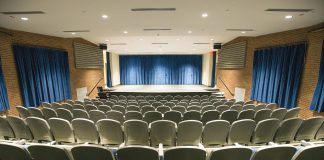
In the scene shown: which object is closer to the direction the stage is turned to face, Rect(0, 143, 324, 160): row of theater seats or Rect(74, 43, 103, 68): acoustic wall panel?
the row of theater seats

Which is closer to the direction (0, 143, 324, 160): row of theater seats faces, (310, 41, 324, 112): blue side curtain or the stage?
the stage

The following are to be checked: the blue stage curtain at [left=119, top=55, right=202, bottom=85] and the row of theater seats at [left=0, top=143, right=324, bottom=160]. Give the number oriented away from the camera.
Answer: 1

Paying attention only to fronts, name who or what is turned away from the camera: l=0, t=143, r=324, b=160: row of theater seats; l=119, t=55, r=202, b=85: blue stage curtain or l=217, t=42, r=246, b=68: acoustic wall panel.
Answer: the row of theater seats

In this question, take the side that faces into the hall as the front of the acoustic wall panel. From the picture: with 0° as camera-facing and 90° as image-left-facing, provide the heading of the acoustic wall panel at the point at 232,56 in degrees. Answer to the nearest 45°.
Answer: approximately 45°

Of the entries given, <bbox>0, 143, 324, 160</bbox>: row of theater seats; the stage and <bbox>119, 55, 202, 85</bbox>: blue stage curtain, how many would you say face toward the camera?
2

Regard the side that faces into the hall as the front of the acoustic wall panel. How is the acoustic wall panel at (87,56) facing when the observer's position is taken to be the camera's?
facing the viewer and to the right of the viewer

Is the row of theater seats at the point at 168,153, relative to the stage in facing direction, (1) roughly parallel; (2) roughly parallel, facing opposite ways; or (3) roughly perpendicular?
roughly parallel, facing opposite ways

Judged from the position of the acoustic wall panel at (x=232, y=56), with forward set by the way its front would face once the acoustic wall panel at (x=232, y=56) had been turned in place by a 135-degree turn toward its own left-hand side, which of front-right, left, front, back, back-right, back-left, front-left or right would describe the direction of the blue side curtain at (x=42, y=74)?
back-right

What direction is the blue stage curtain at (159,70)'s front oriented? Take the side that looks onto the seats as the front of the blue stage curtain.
toward the camera

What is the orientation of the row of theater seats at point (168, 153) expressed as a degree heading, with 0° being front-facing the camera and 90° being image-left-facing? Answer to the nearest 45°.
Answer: approximately 180°

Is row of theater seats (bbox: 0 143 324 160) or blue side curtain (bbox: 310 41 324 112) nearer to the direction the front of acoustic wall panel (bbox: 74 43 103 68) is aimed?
the blue side curtain

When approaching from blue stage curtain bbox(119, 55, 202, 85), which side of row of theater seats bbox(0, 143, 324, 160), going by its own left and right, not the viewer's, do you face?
front

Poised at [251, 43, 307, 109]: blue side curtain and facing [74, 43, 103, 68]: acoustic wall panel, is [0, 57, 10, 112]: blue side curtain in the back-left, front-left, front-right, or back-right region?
front-left

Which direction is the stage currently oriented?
toward the camera

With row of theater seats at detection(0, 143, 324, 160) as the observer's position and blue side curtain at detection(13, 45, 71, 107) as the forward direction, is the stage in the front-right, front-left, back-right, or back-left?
front-right
